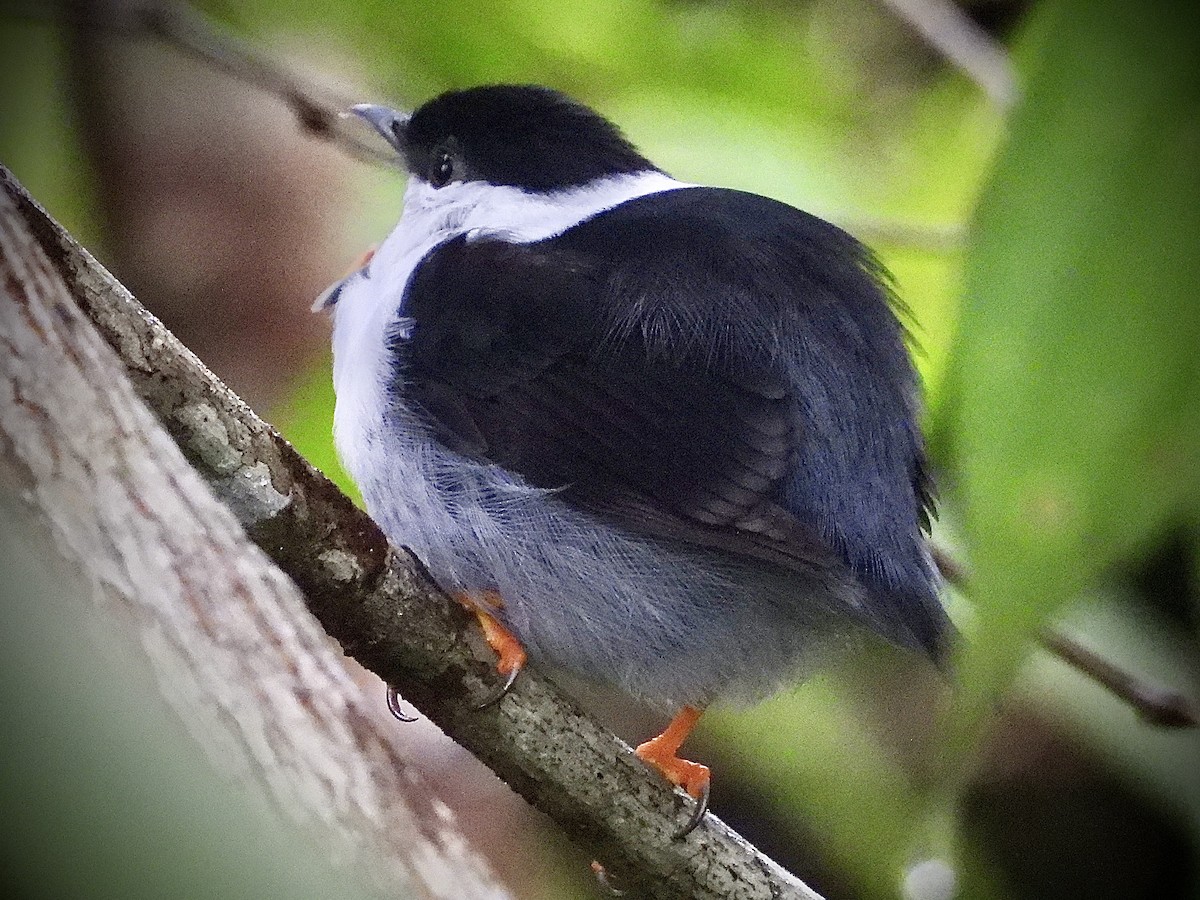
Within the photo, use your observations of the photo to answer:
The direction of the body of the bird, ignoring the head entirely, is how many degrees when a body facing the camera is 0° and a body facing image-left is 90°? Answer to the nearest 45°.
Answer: approximately 90°
